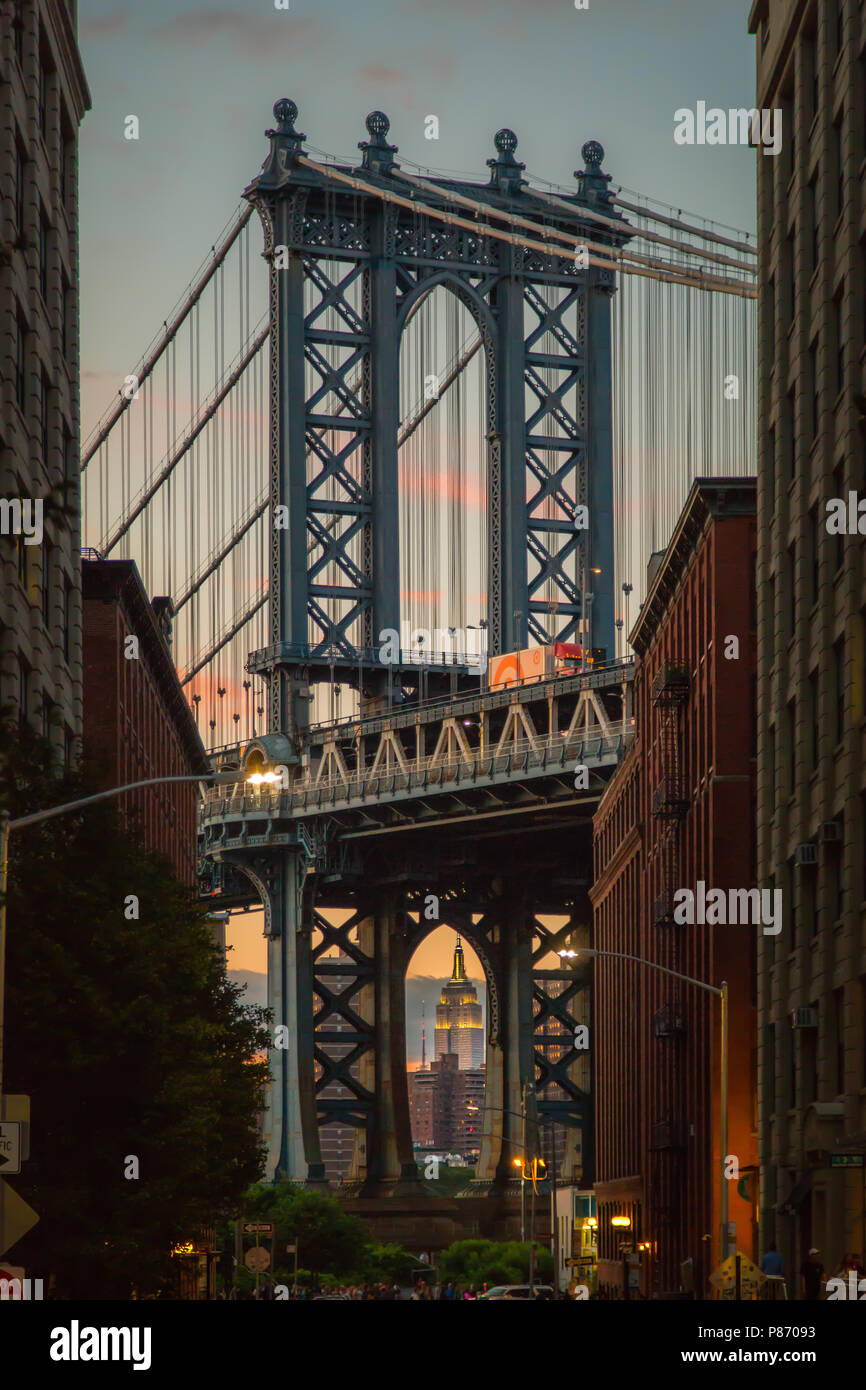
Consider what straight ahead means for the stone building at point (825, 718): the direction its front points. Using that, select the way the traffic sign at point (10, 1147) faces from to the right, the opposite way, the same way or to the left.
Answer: to the left

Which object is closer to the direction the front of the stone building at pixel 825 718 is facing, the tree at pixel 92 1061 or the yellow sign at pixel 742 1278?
the tree

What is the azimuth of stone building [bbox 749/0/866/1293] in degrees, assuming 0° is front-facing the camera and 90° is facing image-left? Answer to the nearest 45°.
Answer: approximately 90°

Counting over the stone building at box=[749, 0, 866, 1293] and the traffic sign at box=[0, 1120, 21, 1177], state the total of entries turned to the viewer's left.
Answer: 1

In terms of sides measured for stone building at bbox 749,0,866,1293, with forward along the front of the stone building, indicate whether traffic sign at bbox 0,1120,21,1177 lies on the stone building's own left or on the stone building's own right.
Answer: on the stone building's own left

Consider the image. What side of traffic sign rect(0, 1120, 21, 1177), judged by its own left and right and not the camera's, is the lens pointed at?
front
